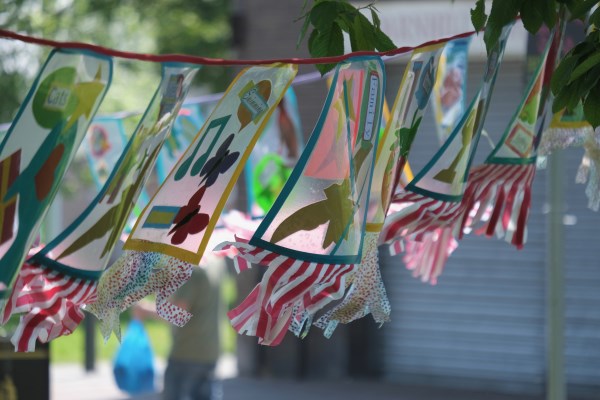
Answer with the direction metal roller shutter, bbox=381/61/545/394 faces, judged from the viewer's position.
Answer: facing the viewer

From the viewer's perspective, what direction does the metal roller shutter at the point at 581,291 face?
toward the camera

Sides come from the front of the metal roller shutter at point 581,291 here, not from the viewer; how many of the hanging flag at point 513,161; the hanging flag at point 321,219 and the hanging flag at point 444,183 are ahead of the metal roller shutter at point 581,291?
3

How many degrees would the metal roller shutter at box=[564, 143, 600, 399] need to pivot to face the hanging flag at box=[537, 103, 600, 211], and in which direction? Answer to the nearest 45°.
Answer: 0° — it already faces it

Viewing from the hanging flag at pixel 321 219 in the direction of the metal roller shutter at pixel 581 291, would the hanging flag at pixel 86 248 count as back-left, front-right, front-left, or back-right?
back-left

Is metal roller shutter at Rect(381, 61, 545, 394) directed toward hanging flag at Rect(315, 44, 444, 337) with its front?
yes

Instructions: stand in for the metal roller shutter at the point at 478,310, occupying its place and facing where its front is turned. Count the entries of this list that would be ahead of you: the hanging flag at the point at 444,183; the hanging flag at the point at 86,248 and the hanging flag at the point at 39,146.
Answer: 3

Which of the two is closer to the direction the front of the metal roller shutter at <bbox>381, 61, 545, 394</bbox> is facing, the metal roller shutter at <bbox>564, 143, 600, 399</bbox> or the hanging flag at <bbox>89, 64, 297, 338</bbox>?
the hanging flag
